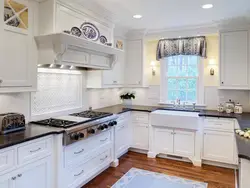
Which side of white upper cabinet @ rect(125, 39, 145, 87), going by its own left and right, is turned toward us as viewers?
front

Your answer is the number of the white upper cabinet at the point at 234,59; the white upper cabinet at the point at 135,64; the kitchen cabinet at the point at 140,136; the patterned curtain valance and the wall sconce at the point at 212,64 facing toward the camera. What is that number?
5

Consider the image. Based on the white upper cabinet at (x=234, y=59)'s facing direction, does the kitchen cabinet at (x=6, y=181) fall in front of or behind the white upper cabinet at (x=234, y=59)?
in front

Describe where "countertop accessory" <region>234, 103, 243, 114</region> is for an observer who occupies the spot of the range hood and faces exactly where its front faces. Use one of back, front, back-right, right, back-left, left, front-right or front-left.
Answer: front-left

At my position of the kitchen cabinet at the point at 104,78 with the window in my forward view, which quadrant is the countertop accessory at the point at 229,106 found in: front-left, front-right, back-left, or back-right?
front-right

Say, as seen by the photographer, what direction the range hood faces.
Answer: facing the viewer and to the right of the viewer

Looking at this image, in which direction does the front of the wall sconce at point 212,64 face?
toward the camera

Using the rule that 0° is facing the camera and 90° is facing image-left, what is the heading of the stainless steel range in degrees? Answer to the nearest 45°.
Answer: approximately 315°

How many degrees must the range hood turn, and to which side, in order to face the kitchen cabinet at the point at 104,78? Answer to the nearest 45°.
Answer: approximately 90° to its left

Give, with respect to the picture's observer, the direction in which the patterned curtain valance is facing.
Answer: facing the viewer

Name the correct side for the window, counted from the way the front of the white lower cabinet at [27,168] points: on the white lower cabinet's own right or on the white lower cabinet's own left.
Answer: on the white lower cabinet's own left

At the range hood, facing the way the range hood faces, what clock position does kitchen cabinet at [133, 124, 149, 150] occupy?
The kitchen cabinet is roughly at 9 o'clock from the range hood.

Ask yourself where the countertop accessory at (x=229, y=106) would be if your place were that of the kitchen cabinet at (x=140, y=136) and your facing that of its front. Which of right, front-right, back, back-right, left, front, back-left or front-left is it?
left

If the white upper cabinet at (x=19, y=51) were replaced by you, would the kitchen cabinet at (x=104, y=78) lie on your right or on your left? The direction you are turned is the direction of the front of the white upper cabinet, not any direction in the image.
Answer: on your left

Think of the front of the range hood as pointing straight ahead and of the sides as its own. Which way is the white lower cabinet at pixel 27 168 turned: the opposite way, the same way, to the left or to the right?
the same way

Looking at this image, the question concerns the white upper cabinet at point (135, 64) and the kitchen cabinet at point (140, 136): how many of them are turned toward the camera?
2

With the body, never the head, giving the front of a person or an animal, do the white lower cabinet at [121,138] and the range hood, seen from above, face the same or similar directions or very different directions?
same or similar directions

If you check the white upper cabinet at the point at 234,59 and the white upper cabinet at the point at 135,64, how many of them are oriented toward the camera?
2
